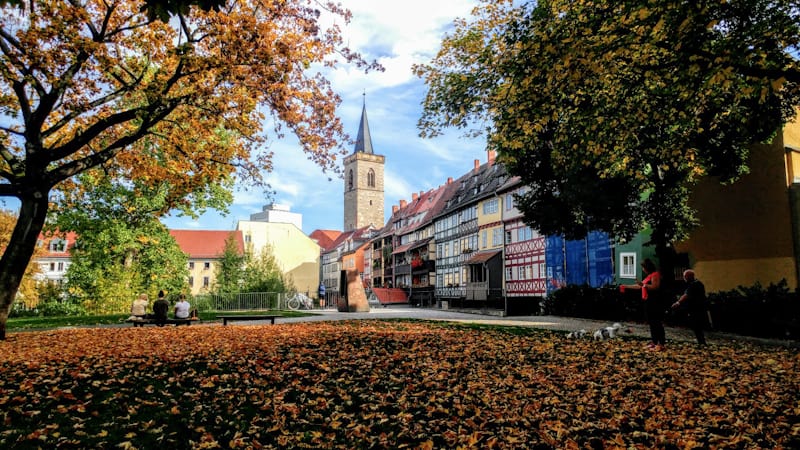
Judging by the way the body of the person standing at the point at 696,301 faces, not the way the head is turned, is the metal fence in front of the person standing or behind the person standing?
in front

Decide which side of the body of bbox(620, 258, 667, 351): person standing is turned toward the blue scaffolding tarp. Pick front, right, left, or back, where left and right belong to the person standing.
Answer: right

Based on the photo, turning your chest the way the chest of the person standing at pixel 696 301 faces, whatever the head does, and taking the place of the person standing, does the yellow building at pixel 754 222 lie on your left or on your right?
on your right

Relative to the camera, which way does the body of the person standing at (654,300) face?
to the viewer's left

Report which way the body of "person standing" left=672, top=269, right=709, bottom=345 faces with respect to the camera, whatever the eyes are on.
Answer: to the viewer's left

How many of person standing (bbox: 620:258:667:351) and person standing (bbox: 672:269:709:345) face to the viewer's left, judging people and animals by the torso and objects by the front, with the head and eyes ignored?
2

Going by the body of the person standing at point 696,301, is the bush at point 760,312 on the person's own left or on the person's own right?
on the person's own right

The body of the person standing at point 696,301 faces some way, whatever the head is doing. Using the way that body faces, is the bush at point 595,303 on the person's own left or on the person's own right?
on the person's own right

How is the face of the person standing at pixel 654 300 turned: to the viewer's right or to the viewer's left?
to the viewer's left
